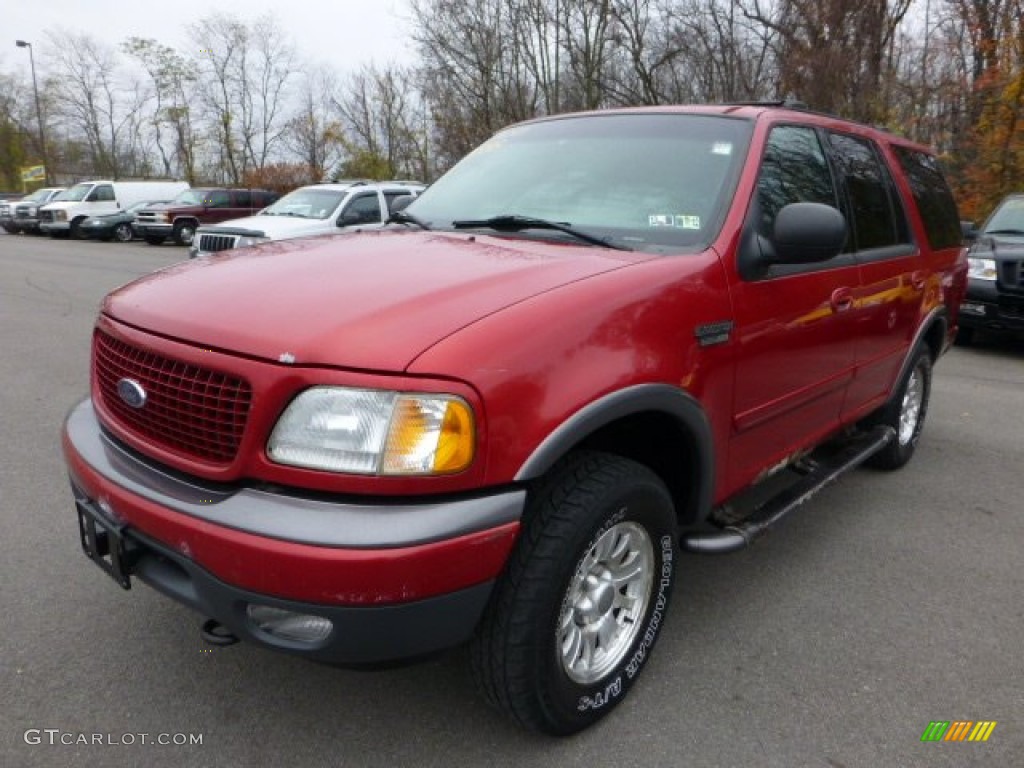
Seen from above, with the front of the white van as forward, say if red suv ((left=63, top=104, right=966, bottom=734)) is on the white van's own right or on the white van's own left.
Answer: on the white van's own left

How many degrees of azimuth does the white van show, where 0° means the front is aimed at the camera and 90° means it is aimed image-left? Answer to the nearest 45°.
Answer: approximately 45°

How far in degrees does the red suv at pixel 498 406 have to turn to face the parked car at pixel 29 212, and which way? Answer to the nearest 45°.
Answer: approximately 90° to its right

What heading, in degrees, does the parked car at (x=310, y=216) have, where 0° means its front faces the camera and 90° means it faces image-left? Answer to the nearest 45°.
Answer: approximately 45°

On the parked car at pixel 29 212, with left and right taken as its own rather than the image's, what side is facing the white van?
left

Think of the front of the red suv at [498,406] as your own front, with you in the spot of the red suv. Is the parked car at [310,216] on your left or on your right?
on your right

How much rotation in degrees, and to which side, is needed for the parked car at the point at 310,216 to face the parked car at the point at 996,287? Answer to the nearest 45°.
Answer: approximately 90° to its left
